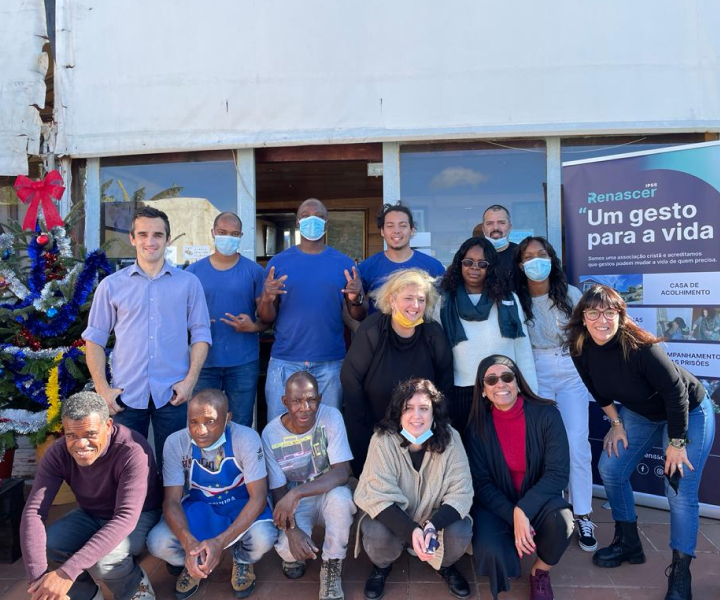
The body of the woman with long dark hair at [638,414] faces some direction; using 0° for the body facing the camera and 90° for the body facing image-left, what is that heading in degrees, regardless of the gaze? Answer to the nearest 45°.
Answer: approximately 45°

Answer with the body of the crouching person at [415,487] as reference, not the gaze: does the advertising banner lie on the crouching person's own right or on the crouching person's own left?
on the crouching person's own left

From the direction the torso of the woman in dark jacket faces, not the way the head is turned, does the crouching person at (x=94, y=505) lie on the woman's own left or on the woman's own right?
on the woman's own right

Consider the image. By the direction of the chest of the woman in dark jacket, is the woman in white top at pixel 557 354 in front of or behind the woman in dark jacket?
behind

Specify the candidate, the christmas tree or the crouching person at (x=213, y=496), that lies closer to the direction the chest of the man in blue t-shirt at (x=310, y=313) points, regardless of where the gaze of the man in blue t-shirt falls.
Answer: the crouching person

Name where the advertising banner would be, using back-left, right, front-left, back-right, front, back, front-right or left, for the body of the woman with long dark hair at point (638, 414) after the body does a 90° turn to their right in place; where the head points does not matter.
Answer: front-right

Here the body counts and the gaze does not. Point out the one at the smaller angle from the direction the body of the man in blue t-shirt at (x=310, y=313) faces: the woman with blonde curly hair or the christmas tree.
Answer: the woman with blonde curly hair

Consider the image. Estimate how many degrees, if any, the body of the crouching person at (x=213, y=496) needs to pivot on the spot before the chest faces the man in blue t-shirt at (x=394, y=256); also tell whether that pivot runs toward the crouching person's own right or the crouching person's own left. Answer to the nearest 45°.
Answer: approximately 135° to the crouching person's own left
